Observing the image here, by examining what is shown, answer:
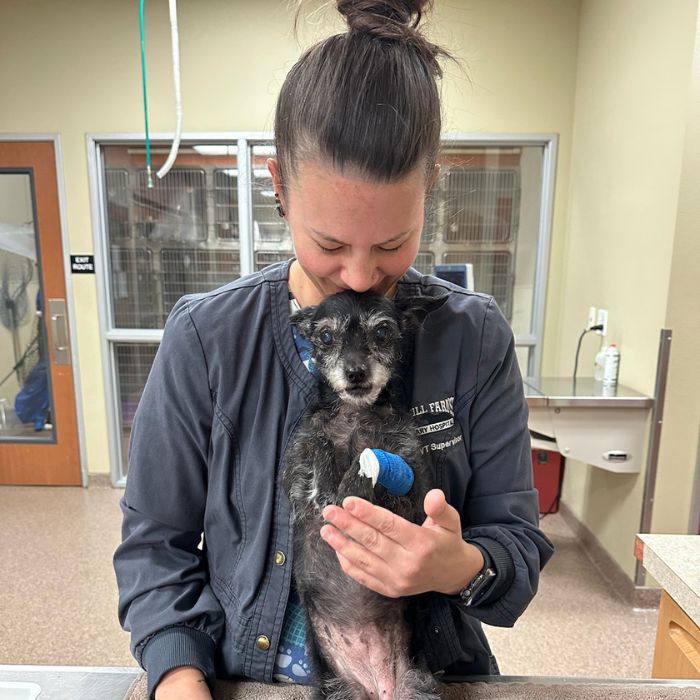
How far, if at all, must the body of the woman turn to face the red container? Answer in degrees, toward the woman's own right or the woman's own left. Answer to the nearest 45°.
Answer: approximately 135° to the woman's own left

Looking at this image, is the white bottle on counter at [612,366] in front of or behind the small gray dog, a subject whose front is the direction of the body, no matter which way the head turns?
behind

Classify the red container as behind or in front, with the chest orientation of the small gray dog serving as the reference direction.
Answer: behind

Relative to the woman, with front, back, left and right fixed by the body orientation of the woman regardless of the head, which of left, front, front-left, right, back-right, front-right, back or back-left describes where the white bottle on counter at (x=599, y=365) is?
back-left

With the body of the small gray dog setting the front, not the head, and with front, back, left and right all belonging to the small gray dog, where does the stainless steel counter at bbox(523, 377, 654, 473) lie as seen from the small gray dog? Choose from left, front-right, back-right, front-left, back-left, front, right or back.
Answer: back-left

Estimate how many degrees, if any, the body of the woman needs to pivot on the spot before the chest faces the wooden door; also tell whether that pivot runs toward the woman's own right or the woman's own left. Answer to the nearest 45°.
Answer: approximately 135° to the woman's own right

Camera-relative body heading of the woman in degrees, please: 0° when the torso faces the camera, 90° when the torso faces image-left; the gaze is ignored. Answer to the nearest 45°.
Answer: approximately 0°
